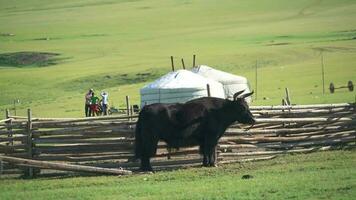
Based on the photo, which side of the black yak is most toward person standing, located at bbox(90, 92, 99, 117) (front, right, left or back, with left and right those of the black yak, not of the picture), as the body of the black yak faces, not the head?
left

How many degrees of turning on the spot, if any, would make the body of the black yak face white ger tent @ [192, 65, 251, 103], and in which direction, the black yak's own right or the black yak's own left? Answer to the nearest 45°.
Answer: approximately 90° to the black yak's own left

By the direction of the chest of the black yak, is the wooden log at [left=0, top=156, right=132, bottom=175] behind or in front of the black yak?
behind

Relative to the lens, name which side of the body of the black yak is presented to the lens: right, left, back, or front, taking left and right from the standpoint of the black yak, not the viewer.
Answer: right

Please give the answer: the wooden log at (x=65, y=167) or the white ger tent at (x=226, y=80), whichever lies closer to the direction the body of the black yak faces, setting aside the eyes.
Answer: the white ger tent
